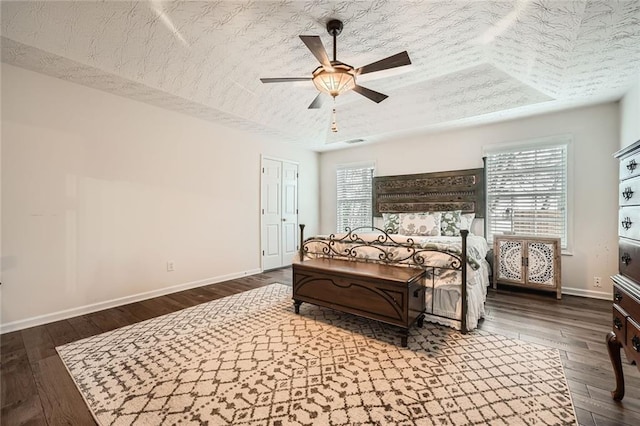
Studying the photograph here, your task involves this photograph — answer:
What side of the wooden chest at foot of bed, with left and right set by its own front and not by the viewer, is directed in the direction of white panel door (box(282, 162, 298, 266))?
right

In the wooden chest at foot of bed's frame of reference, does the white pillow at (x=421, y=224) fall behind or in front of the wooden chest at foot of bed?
behind

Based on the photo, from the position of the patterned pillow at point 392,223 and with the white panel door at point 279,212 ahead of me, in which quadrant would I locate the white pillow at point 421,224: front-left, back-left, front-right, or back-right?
back-left

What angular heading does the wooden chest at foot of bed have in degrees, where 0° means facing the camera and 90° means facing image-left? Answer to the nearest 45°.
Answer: approximately 45°

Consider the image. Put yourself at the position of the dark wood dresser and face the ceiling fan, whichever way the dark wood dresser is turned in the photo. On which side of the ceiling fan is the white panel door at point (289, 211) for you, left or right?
right

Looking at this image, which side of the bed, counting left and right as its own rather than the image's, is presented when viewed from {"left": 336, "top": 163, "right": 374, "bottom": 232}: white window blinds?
right

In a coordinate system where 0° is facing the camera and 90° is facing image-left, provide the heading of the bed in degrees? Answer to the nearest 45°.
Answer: approximately 45°

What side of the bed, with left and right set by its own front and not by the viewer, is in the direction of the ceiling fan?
front

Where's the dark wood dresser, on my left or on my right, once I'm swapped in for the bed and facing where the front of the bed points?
on my left

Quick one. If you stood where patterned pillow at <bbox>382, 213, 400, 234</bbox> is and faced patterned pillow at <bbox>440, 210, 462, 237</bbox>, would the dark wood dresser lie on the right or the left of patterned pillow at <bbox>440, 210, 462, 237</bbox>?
right

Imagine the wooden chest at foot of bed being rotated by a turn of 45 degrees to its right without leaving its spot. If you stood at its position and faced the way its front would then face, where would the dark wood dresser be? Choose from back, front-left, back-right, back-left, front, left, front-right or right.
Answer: back-left
